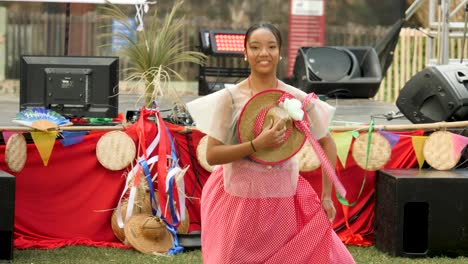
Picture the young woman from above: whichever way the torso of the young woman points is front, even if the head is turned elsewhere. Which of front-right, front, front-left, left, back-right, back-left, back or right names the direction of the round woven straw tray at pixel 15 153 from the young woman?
back-right

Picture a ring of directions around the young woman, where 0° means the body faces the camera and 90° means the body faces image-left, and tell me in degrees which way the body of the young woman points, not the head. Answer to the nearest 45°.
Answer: approximately 0°
